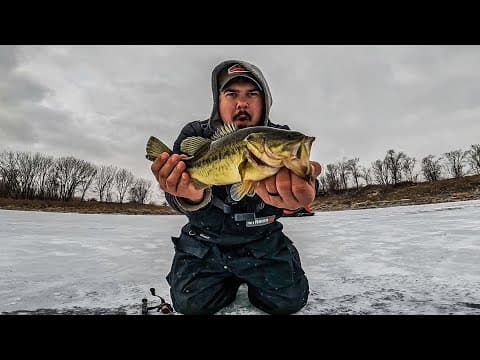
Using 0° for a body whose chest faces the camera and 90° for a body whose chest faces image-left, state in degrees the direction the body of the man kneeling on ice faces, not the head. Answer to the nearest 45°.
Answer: approximately 0°

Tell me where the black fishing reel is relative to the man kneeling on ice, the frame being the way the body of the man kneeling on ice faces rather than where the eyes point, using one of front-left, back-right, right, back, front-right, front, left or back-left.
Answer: right
